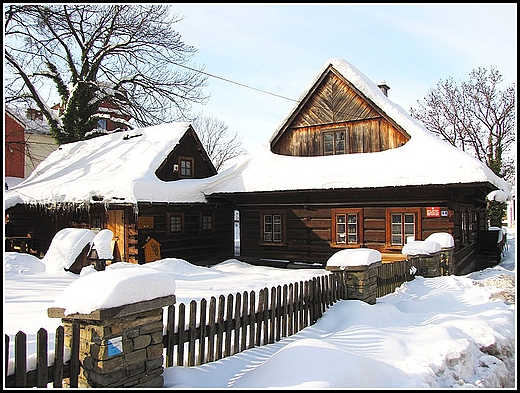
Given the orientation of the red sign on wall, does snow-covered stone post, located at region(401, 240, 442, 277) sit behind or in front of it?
in front

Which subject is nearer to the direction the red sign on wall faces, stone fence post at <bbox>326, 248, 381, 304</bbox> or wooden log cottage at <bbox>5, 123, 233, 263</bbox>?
the stone fence post

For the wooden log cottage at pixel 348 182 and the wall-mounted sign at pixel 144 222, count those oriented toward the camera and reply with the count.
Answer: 2

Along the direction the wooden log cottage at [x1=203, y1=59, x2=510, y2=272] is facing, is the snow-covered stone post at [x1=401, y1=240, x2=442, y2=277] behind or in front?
in front

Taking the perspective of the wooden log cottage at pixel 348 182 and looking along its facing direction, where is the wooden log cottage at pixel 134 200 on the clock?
the wooden log cottage at pixel 134 200 is roughly at 3 o'clock from the wooden log cottage at pixel 348 182.

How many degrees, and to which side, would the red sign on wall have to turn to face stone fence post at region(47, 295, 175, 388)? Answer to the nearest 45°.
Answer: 0° — it already faces it

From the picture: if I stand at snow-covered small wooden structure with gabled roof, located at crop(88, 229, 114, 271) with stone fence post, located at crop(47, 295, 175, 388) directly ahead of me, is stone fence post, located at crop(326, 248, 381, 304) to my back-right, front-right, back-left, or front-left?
front-left

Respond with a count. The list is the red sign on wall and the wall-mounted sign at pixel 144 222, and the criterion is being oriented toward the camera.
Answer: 2

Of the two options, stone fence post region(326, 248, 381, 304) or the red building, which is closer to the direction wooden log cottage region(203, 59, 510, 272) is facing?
the stone fence post

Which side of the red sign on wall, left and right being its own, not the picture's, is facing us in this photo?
front

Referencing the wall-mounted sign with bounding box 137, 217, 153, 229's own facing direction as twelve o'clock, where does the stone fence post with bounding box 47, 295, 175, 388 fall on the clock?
The stone fence post is roughly at 12 o'clock from the wall-mounted sign.

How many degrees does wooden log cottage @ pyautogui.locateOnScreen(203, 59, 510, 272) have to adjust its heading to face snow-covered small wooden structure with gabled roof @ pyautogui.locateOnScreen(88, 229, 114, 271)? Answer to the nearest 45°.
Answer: approximately 45° to its right

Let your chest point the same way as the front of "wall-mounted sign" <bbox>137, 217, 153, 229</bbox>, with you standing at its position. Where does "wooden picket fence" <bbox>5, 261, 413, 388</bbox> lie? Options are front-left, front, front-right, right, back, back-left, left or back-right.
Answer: front

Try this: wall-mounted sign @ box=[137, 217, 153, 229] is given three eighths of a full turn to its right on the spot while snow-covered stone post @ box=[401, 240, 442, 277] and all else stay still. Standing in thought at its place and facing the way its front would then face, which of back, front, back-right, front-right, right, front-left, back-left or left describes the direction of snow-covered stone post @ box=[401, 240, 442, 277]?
back

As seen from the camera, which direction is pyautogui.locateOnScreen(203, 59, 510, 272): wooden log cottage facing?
toward the camera
